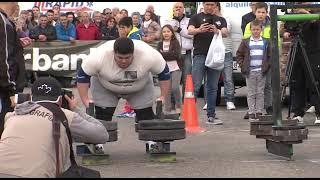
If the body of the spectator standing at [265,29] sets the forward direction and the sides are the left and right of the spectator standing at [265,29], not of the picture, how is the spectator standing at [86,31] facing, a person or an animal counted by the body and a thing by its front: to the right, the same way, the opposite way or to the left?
the same way

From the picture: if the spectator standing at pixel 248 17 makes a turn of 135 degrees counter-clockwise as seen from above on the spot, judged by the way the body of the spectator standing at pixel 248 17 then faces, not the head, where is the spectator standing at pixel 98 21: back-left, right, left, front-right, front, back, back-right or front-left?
left

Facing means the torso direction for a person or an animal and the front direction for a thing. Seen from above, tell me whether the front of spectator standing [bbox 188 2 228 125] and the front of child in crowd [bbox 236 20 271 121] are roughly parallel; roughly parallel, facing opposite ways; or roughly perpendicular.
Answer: roughly parallel

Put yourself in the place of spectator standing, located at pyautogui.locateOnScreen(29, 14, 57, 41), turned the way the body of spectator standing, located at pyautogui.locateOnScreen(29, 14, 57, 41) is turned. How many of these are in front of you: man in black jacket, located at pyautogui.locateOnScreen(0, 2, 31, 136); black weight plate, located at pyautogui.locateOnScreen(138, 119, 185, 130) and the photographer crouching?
3

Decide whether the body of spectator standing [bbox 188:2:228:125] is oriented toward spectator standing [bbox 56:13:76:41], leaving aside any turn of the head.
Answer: no

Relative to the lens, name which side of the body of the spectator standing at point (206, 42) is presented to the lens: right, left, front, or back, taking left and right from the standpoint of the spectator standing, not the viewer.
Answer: front

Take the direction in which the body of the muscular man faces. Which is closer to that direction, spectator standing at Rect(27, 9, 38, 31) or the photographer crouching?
the photographer crouching

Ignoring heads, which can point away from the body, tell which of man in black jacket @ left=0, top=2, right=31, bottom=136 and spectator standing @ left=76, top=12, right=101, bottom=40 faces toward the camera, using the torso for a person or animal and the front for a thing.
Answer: the spectator standing

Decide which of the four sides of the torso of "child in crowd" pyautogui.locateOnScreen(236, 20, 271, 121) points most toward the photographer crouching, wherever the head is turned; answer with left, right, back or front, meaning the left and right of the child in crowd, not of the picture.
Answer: front

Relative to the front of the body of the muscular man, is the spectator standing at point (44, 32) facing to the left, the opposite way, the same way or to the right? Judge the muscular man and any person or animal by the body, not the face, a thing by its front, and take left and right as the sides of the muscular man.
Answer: the same way

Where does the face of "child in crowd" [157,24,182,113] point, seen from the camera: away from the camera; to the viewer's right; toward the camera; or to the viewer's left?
toward the camera

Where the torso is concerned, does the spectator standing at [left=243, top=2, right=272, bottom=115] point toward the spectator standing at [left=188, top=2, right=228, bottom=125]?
no

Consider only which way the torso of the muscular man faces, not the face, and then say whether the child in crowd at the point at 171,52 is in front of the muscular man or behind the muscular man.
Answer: behind

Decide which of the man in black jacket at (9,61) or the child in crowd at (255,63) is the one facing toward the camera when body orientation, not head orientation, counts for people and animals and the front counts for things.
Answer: the child in crowd

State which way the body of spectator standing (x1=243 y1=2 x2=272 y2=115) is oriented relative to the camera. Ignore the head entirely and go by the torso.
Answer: toward the camera

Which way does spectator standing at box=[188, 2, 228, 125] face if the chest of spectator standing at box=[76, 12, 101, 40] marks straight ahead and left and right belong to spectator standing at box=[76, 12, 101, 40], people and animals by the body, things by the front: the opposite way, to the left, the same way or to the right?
the same way

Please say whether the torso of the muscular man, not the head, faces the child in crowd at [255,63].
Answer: no

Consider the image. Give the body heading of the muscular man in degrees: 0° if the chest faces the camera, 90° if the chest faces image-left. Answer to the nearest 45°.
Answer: approximately 0°

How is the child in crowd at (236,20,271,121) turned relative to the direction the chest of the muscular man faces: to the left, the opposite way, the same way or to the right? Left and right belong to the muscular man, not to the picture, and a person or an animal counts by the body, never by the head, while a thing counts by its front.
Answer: the same way

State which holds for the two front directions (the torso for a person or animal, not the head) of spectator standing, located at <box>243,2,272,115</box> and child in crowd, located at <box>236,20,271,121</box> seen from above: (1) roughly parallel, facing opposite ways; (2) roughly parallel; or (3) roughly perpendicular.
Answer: roughly parallel
